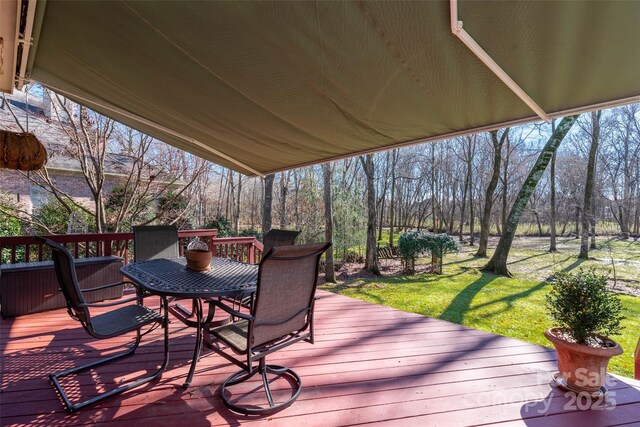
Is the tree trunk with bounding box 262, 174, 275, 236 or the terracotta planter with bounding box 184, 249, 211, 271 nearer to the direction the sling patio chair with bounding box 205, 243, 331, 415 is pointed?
the terracotta planter

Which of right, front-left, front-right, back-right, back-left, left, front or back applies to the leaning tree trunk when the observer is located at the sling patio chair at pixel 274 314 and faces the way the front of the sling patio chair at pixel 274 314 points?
right

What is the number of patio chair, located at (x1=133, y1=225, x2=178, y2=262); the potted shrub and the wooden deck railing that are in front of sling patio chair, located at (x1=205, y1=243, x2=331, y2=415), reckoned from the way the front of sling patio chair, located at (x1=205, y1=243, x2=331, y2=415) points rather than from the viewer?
2

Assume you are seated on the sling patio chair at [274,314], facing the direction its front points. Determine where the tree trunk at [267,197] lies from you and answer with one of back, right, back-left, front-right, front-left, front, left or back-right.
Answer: front-right

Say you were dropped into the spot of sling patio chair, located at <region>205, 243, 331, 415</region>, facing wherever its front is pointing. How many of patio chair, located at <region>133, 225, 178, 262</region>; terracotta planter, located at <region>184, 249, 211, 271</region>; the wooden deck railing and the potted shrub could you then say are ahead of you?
3

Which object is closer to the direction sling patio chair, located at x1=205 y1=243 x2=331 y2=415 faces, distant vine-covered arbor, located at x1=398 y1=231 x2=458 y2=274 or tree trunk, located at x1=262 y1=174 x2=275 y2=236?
the tree trunk

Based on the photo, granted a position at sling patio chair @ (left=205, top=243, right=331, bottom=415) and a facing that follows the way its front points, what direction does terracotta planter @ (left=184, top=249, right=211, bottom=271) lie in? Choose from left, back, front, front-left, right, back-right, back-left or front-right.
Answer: front

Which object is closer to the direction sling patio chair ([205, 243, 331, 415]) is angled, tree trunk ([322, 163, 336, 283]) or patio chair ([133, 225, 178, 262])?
the patio chair

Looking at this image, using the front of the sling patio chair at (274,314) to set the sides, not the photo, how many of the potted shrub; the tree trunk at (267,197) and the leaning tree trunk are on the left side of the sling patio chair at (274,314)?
0

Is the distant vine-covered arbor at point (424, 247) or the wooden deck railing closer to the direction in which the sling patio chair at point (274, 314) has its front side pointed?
the wooden deck railing

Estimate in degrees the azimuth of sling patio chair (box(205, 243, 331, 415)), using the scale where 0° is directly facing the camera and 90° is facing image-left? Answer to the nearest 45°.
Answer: approximately 135°

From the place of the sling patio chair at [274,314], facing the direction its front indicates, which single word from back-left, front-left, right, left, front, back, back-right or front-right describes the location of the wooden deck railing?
front

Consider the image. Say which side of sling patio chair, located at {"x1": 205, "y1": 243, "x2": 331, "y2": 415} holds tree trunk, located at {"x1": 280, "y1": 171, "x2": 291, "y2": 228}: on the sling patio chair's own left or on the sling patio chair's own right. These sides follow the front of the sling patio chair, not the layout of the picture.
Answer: on the sling patio chair's own right

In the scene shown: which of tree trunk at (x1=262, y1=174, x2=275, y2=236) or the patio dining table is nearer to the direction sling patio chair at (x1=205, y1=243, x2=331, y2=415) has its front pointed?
the patio dining table

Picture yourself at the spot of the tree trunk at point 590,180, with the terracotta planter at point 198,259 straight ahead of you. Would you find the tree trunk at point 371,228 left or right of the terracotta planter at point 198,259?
right

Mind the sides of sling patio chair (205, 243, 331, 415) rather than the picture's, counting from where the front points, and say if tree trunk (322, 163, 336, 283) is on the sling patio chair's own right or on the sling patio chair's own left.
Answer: on the sling patio chair's own right

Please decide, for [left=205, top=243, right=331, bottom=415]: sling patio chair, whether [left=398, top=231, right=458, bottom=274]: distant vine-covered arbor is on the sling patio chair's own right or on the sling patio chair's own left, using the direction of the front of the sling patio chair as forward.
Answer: on the sling patio chair's own right

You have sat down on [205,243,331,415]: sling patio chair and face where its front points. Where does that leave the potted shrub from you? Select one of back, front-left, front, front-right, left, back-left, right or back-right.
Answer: back-right

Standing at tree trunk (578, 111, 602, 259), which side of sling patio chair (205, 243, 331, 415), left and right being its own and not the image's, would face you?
right
